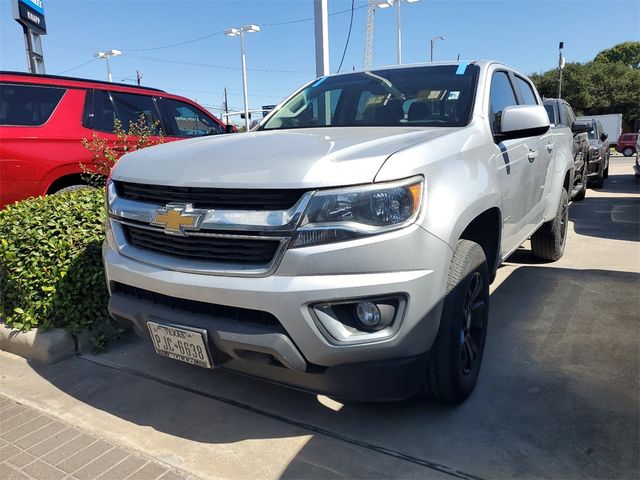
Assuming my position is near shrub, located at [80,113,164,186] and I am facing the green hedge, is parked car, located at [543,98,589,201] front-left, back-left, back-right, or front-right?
back-left

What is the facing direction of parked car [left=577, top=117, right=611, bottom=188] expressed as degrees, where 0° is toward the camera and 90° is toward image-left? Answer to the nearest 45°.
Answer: approximately 45°

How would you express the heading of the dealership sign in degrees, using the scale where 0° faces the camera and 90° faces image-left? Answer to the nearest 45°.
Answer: approximately 315°

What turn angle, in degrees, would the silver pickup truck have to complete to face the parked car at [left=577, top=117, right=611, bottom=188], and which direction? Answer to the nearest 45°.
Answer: approximately 180°

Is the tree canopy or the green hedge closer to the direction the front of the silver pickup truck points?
the green hedge

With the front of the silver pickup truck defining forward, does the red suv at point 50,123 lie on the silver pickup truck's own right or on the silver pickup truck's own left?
on the silver pickup truck's own right

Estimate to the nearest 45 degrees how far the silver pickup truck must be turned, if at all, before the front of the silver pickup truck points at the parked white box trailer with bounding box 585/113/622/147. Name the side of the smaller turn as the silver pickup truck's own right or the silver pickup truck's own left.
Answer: approximately 180°

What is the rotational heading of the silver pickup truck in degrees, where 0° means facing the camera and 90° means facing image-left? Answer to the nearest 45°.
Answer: approximately 45°

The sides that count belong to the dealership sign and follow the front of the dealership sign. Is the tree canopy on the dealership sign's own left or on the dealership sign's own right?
on the dealership sign's own left

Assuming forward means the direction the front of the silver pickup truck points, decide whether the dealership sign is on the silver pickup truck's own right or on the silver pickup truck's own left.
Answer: on the silver pickup truck's own right
